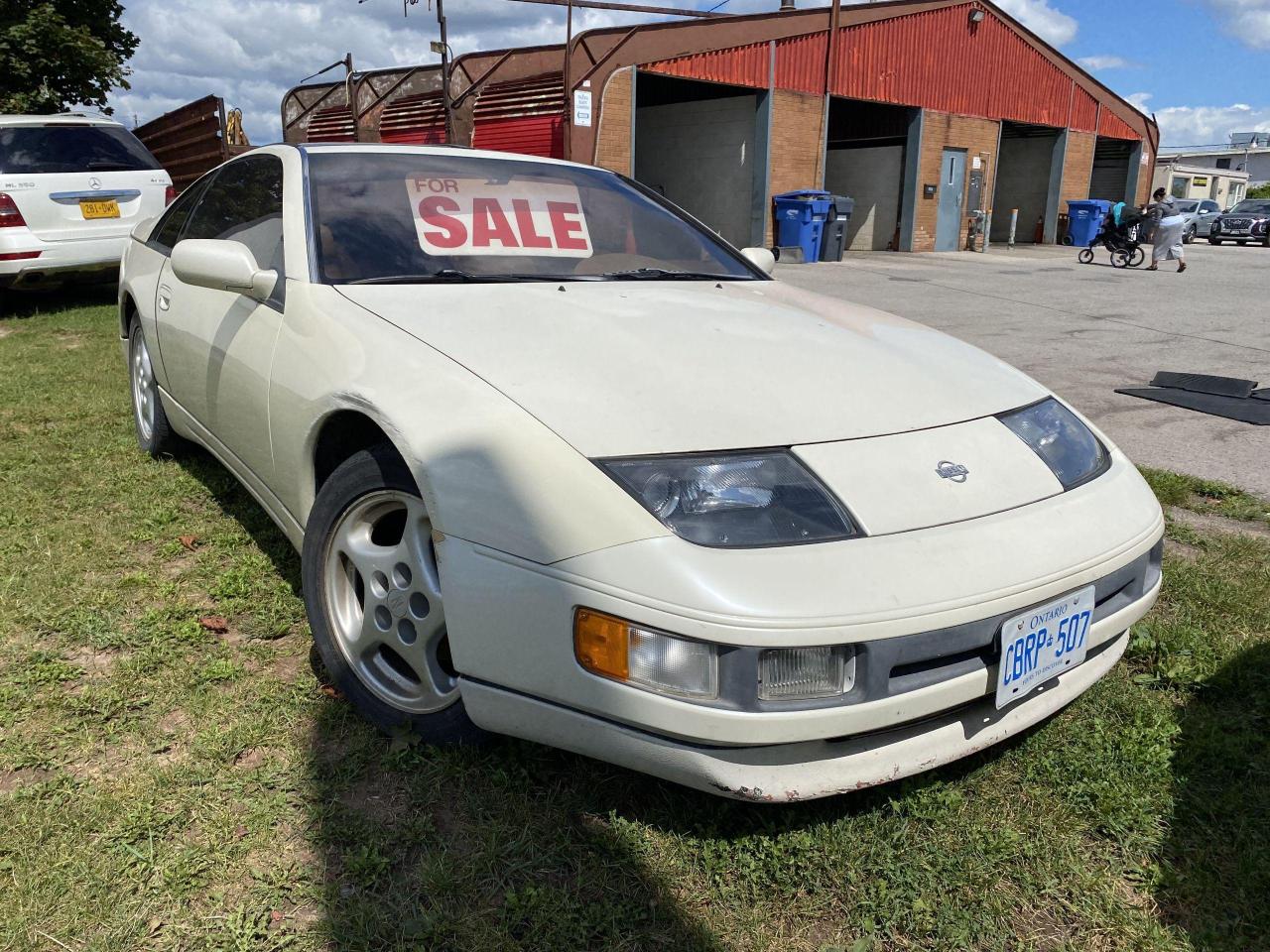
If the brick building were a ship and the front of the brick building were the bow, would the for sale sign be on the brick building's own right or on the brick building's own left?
on the brick building's own right

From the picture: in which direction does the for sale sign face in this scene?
toward the camera

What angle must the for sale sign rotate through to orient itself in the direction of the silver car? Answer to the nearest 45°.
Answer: approximately 135° to its left

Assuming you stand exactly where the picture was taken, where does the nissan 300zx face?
facing the viewer and to the right of the viewer

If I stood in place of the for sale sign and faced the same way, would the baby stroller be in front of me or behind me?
behind

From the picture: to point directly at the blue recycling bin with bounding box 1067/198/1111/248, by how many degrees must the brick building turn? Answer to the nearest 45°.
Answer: approximately 90° to its left

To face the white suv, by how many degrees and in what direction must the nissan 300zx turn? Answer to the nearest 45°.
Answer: approximately 180°

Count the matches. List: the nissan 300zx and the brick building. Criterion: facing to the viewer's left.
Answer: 0

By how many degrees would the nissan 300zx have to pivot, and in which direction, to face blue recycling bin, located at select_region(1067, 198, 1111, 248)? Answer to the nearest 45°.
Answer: approximately 90° to its left

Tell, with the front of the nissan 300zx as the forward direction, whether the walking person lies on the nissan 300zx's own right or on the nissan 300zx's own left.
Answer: on the nissan 300zx's own left

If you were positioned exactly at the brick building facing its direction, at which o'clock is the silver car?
The silver car is roughly at 9 o'clock from the brick building.

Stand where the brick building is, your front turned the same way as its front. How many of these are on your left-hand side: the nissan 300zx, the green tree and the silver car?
1

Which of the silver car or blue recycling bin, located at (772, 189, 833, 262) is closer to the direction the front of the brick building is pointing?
the blue recycling bin

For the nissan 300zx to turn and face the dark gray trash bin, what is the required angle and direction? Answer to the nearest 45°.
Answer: approximately 135° to its left

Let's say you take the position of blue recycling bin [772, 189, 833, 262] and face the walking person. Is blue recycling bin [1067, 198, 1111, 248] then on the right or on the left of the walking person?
left
